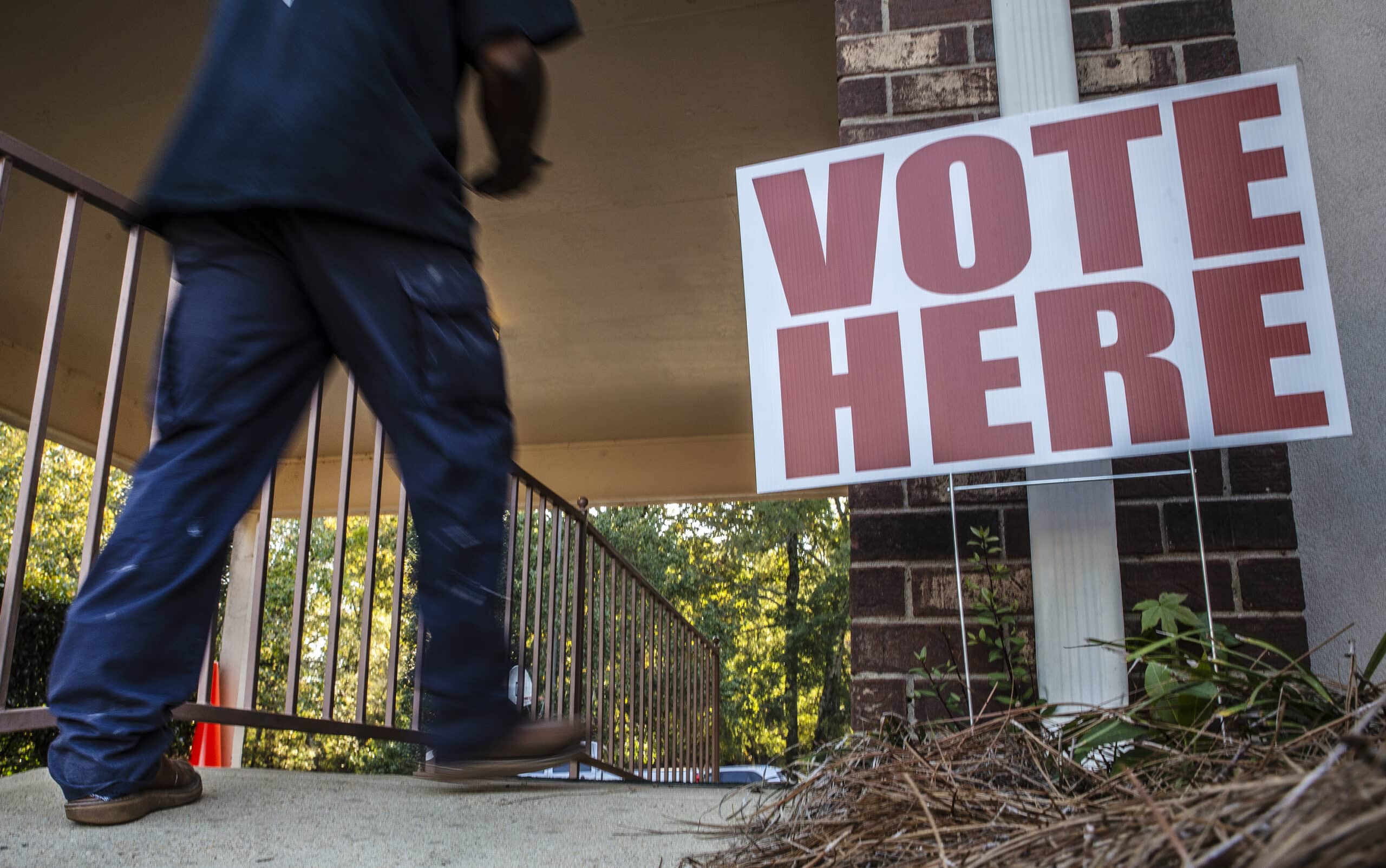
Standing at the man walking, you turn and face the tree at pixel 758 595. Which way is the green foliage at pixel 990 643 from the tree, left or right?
right

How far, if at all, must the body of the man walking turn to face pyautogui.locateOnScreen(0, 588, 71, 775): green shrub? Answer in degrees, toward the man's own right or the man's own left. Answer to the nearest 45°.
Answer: approximately 45° to the man's own left

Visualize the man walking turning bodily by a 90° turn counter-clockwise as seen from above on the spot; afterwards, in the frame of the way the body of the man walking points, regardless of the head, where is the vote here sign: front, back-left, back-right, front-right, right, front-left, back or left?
back-right

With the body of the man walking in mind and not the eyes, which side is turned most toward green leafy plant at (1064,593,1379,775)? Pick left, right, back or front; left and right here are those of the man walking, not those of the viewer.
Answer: right

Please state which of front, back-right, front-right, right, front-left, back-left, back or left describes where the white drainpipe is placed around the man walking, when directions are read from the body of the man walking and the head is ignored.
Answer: front-right
